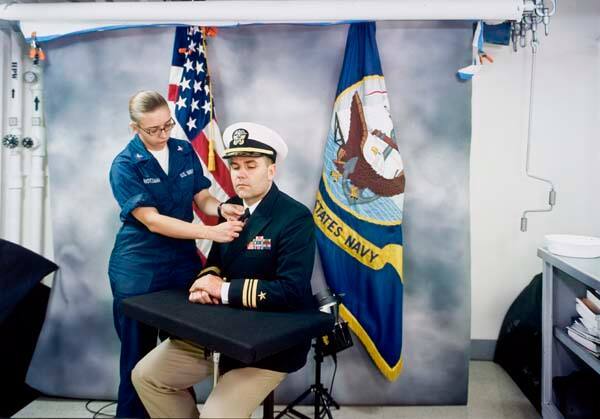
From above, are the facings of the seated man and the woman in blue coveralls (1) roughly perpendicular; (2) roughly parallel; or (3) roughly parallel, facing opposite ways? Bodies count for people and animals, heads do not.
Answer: roughly perpendicular

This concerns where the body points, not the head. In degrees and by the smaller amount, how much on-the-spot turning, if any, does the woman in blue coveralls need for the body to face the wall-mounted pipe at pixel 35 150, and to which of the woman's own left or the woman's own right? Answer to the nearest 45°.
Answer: approximately 180°

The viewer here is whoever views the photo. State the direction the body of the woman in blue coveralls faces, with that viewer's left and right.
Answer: facing the viewer and to the right of the viewer

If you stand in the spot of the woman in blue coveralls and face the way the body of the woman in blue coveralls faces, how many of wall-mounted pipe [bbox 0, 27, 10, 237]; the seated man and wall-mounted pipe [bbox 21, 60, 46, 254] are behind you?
2

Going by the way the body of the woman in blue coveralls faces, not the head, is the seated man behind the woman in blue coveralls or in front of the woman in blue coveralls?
in front

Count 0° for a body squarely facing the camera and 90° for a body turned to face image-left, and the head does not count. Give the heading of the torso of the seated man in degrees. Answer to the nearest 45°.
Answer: approximately 45°

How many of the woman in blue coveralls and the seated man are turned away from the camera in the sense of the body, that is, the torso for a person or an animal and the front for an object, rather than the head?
0

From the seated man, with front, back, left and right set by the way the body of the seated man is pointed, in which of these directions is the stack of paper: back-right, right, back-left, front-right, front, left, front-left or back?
back-left

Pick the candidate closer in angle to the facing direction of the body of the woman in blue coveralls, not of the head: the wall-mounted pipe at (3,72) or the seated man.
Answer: the seated man

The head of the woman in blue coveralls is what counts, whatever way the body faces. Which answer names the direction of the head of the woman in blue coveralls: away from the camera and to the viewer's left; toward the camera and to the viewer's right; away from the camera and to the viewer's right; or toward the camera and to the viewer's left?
toward the camera and to the viewer's right
